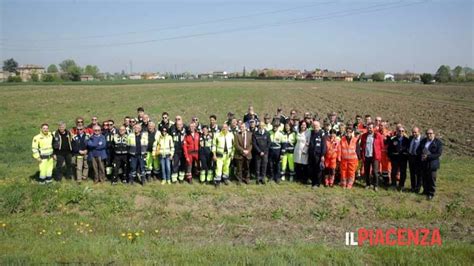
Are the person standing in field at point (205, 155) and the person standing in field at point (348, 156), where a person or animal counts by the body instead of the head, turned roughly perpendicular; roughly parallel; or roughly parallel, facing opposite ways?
roughly parallel

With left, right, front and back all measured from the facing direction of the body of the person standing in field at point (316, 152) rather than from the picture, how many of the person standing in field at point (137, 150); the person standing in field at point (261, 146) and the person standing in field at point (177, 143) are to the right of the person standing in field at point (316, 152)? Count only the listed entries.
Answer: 3

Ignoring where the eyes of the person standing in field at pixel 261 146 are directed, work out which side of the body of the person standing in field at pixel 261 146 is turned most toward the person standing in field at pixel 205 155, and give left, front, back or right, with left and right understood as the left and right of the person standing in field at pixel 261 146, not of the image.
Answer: right

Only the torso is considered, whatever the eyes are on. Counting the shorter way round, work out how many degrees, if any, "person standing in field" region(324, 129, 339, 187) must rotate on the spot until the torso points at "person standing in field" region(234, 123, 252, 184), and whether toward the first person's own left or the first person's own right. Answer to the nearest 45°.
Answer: approximately 90° to the first person's own right

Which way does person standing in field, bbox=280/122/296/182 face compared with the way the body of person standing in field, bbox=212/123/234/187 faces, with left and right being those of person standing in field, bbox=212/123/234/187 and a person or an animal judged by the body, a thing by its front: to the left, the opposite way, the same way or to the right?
the same way

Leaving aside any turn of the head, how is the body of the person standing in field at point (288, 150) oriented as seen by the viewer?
toward the camera

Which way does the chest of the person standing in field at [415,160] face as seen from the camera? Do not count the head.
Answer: toward the camera

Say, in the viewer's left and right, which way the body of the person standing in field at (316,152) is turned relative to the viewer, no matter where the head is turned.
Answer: facing the viewer

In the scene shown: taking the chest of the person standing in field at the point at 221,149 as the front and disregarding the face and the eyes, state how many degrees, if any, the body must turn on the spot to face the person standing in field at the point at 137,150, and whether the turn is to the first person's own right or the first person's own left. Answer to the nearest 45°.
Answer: approximately 90° to the first person's own right

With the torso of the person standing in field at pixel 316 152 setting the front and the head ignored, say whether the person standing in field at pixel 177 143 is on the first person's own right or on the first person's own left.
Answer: on the first person's own right

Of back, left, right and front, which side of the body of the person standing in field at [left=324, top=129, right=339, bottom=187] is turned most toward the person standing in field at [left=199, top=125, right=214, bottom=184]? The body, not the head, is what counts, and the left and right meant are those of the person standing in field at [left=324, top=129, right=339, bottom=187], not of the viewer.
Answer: right

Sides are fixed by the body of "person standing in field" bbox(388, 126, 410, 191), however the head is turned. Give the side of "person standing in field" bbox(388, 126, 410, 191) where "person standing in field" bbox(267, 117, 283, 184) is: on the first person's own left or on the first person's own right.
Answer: on the first person's own right

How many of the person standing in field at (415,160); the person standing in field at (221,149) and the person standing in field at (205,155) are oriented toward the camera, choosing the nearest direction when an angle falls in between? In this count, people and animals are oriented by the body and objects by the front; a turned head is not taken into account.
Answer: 3

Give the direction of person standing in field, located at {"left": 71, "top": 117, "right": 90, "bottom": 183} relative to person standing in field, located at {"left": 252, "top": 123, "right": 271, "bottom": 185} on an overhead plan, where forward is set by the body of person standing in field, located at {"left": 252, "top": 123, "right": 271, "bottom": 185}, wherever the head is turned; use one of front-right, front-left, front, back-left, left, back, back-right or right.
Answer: right

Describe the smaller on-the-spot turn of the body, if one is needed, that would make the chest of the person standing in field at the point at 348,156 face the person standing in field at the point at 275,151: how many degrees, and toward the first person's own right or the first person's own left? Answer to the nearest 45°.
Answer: approximately 90° to the first person's own right
